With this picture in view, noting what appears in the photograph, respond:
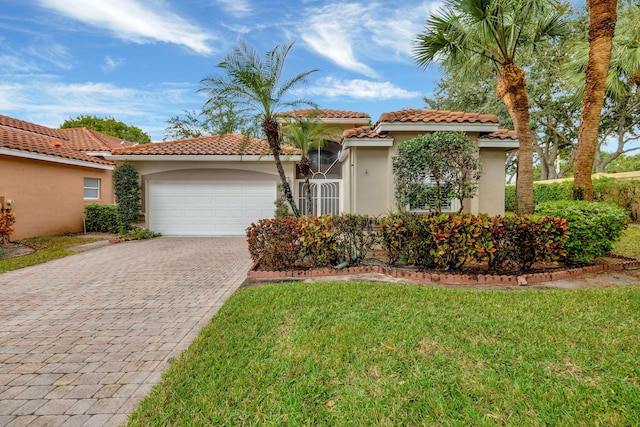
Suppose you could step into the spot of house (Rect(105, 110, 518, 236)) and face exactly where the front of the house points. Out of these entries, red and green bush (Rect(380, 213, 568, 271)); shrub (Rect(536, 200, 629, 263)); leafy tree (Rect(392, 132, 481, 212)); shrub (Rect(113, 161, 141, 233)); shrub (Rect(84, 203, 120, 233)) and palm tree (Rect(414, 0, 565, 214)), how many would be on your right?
2

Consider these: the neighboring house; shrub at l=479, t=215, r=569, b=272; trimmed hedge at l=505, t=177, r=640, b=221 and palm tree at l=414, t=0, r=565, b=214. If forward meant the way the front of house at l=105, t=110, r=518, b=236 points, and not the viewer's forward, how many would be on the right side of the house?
1

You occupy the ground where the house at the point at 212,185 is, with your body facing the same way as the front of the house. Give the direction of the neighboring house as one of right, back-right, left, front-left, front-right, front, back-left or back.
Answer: right

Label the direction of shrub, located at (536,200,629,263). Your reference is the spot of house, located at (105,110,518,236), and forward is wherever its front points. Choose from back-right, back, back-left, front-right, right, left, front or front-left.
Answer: front-left

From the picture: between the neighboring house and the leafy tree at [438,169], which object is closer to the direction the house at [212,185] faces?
the leafy tree

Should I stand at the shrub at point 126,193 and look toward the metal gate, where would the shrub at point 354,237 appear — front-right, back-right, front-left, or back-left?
front-right

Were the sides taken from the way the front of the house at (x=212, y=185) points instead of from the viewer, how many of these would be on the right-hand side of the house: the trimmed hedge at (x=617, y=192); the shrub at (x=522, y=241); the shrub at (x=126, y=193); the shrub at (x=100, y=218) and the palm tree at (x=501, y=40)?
2

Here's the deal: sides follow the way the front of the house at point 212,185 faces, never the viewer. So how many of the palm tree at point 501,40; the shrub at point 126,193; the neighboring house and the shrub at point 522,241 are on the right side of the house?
2

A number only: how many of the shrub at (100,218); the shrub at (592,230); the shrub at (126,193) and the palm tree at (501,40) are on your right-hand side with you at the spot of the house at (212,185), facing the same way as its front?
2

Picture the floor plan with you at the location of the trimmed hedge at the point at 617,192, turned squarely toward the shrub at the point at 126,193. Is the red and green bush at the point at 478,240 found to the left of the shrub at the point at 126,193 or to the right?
left

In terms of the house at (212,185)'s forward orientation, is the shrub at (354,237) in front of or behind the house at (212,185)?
in front

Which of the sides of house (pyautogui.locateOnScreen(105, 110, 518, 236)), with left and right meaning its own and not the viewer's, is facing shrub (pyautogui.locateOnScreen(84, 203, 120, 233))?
right

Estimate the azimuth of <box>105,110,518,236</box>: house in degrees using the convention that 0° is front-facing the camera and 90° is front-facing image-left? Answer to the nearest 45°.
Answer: approximately 0°

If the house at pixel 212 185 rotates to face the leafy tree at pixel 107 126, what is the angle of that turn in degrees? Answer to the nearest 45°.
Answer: approximately 135° to its right
